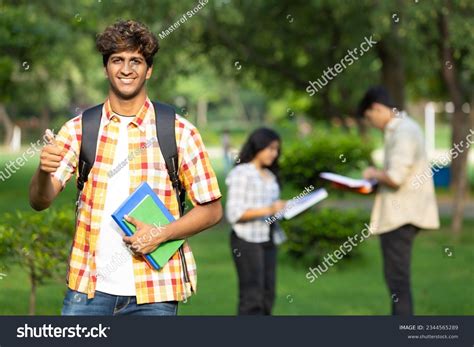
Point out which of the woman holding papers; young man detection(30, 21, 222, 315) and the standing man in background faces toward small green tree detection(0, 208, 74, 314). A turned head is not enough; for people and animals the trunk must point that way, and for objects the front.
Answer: the standing man in background

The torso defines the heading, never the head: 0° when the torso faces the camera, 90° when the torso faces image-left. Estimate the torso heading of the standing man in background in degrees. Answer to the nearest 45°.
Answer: approximately 90°

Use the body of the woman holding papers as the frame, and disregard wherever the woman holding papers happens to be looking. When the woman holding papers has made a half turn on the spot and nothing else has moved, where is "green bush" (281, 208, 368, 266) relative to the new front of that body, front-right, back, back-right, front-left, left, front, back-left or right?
front-right

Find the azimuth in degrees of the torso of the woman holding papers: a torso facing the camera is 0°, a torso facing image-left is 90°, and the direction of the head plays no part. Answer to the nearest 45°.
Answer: approximately 315°

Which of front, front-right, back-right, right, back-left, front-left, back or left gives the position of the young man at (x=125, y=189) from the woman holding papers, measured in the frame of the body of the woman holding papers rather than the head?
front-right

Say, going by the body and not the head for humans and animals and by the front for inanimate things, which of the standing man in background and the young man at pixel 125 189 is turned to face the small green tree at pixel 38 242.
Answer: the standing man in background

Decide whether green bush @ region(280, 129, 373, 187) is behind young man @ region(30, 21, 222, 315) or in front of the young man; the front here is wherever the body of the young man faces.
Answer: behind

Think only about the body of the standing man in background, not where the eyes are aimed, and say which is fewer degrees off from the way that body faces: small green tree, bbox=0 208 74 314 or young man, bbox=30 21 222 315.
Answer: the small green tree

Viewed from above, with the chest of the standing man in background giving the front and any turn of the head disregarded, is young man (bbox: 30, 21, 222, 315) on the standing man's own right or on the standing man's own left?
on the standing man's own left

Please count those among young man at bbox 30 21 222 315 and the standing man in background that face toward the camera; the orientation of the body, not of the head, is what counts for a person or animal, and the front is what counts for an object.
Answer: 1

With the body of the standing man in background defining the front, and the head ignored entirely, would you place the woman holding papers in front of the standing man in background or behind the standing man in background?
in front
